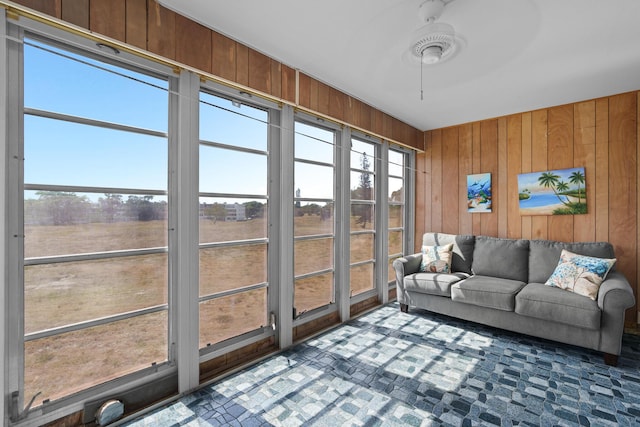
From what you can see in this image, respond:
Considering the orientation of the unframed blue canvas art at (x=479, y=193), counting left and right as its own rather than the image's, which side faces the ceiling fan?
front

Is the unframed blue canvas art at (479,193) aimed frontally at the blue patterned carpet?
yes

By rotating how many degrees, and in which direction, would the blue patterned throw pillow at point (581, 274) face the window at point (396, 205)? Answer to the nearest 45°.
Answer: approximately 45° to its right

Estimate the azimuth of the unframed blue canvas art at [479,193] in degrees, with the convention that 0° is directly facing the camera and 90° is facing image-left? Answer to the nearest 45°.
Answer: approximately 0°

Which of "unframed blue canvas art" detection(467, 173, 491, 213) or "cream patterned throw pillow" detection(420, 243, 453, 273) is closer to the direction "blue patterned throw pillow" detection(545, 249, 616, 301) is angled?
the cream patterned throw pillow

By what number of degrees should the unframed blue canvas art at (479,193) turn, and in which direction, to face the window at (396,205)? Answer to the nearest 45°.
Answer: approximately 90° to its right

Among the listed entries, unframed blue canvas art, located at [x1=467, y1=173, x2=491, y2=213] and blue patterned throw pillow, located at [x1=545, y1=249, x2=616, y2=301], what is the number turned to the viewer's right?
0
